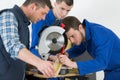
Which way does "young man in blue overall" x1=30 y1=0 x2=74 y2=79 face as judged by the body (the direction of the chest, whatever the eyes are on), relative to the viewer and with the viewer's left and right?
facing the viewer and to the right of the viewer

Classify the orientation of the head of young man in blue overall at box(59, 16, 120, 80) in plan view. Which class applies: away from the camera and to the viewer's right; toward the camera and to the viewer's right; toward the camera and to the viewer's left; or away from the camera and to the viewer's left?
toward the camera and to the viewer's left

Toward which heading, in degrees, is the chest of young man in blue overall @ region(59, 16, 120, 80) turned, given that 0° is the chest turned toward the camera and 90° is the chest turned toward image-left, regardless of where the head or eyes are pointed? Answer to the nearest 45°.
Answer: approximately 90°

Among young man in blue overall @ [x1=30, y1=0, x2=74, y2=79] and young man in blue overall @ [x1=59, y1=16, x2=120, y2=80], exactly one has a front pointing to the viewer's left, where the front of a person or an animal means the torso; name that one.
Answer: young man in blue overall @ [x1=59, y1=16, x2=120, y2=80]

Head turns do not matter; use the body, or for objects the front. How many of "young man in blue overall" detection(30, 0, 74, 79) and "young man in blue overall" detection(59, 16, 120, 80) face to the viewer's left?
1
